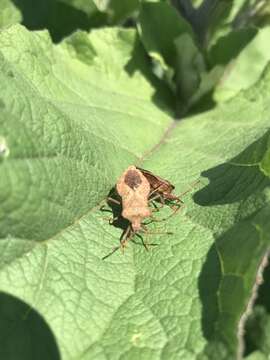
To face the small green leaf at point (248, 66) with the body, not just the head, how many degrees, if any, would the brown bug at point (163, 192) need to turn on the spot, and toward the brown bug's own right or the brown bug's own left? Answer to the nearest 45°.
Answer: approximately 135° to the brown bug's own left

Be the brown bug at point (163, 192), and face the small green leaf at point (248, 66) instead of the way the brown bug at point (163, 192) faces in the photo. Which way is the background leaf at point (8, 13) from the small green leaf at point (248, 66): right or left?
left

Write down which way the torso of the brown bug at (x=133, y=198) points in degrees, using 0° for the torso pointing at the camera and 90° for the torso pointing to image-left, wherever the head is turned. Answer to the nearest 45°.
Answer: approximately 0°

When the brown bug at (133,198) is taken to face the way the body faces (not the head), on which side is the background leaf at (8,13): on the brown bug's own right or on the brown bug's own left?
on the brown bug's own right

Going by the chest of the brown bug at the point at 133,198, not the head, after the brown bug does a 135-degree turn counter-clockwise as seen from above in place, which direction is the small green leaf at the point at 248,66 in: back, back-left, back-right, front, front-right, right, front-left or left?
front-left

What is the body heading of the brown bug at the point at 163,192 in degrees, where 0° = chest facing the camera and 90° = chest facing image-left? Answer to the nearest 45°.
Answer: approximately 315°
